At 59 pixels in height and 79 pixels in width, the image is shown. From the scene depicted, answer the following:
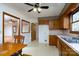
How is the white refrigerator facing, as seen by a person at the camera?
facing the viewer

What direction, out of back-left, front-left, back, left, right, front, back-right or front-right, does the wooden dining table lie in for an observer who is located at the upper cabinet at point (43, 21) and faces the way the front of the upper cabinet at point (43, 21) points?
front

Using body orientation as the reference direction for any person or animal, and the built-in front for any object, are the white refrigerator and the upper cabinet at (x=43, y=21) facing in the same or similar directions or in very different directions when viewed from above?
same or similar directions

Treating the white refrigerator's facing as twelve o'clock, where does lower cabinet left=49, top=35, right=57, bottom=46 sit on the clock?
The lower cabinet is roughly at 9 o'clock from the white refrigerator.

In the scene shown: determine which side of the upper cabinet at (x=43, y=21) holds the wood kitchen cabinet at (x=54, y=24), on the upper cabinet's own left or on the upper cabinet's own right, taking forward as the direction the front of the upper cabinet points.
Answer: on the upper cabinet's own left

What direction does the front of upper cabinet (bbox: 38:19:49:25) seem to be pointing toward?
toward the camera

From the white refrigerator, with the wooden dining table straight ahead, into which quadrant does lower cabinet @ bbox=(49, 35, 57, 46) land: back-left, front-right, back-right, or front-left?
front-left

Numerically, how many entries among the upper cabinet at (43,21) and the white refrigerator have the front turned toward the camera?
2

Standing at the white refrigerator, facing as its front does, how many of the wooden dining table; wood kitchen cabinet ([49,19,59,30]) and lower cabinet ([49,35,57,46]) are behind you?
0

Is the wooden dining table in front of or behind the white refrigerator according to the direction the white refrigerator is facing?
in front

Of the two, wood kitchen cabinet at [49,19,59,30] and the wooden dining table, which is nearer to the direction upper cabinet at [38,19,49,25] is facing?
the wooden dining table
